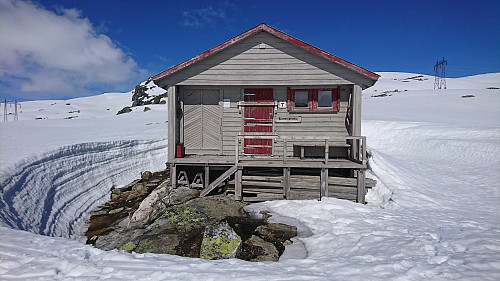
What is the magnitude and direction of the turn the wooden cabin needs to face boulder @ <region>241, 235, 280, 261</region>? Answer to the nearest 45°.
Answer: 0° — it already faces it

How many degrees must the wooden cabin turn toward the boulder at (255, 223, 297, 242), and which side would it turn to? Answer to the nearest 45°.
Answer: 0° — it already faces it

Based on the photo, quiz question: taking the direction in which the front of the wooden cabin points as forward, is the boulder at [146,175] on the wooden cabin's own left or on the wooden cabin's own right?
on the wooden cabin's own right

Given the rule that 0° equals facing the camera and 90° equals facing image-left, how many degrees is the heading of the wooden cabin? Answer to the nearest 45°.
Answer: approximately 0°

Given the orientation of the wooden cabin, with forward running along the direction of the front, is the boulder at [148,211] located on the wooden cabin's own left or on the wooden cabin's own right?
on the wooden cabin's own right

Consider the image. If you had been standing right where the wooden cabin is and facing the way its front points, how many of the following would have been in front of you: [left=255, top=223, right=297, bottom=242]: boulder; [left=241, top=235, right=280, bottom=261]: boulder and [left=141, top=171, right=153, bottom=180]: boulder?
2

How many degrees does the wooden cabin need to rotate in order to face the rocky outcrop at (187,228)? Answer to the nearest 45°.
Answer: approximately 45° to its right
